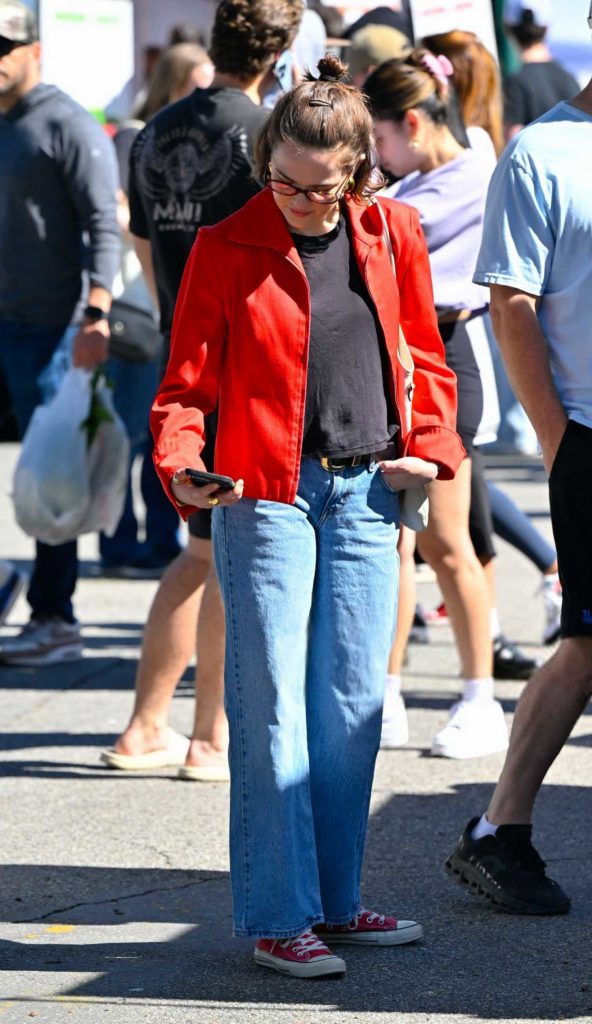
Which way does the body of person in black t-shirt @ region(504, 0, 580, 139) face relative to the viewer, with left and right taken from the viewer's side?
facing away from the viewer

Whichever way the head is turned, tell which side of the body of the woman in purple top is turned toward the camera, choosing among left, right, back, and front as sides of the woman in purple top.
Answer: left

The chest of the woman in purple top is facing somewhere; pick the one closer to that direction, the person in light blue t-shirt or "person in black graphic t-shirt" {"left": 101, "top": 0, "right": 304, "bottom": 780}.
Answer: the person in black graphic t-shirt

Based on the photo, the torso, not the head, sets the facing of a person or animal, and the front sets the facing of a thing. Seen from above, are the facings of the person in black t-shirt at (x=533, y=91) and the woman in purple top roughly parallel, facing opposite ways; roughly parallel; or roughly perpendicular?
roughly perpendicular

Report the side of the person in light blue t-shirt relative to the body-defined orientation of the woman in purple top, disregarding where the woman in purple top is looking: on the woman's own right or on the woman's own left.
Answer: on the woman's own left

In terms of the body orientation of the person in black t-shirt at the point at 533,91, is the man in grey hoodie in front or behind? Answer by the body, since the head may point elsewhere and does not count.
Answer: behind

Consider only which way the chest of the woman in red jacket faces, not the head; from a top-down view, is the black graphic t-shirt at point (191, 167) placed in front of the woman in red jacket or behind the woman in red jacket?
behind
